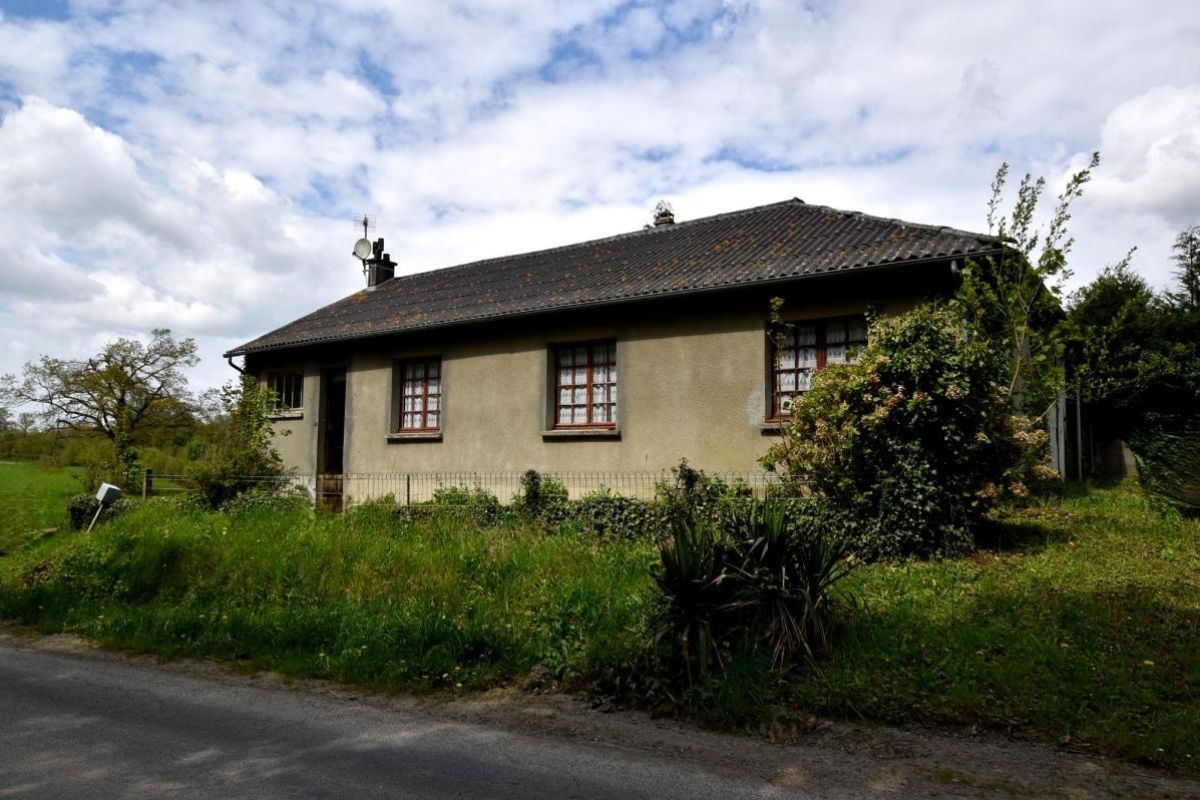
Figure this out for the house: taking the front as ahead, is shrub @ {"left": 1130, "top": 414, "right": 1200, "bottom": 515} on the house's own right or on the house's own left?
on the house's own left

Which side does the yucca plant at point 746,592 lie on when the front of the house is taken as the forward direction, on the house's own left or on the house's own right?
on the house's own left

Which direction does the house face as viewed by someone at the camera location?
facing the viewer and to the left of the viewer

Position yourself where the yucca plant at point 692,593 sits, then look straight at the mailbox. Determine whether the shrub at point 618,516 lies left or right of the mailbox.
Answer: right

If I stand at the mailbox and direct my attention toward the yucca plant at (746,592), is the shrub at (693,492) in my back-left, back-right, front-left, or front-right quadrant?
front-left

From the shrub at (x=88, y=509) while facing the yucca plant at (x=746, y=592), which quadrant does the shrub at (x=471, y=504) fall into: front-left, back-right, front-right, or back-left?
front-left

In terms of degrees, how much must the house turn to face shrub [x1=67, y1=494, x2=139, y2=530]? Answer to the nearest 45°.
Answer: approximately 45° to its right

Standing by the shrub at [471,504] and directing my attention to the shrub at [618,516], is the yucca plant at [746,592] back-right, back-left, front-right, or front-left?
front-right
